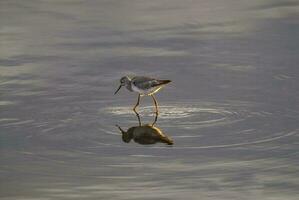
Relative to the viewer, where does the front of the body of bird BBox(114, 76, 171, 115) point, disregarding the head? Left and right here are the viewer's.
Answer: facing to the left of the viewer
